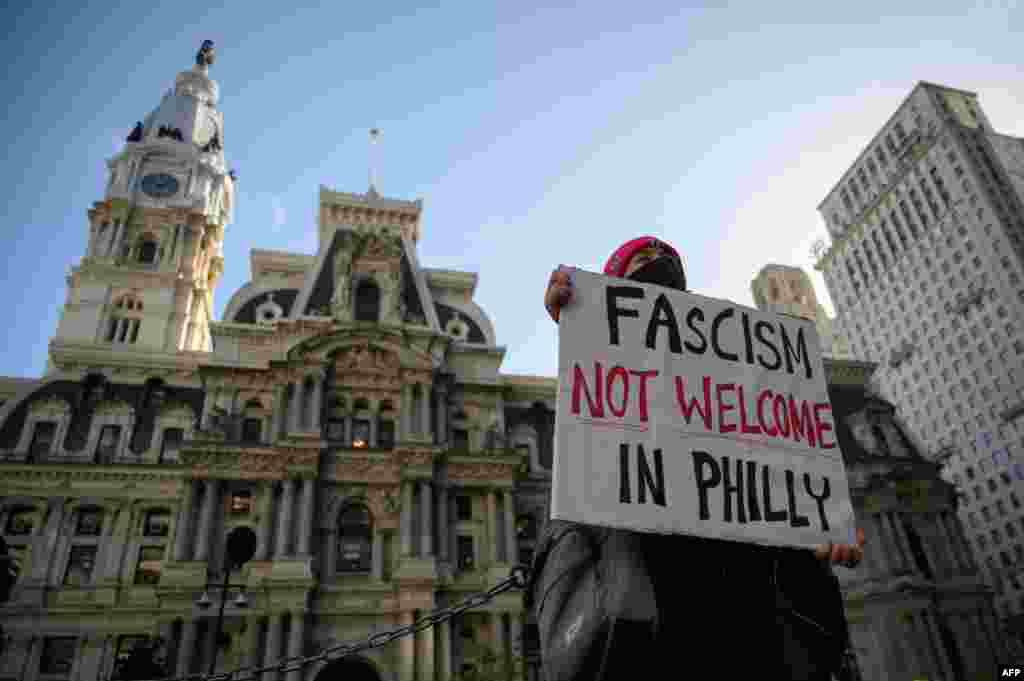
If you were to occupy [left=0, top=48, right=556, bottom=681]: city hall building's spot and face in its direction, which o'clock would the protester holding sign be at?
The protester holding sign is roughly at 12 o'clock from the city hall building.

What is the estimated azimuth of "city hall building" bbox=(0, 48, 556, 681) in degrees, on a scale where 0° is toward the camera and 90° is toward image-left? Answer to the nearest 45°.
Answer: approximately 0°
